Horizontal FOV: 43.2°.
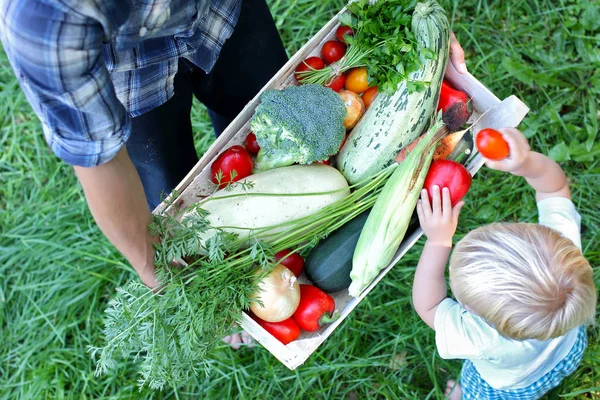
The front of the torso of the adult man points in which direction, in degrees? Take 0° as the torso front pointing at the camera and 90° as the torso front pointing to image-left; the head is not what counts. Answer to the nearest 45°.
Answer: approximately 315°

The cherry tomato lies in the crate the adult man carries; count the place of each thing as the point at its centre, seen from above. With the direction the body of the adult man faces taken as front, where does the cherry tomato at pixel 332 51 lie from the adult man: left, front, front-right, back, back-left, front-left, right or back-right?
left

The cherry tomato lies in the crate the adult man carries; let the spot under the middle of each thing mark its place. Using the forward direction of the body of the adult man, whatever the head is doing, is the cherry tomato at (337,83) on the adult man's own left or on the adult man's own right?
on the adult man's own left

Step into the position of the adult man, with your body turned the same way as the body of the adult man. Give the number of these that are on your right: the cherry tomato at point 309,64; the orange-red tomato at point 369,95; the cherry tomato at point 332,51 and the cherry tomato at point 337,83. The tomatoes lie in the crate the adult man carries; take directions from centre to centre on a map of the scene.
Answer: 0

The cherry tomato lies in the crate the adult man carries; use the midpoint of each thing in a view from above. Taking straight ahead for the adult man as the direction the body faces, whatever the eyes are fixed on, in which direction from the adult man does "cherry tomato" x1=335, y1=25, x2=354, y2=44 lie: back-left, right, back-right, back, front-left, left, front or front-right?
left

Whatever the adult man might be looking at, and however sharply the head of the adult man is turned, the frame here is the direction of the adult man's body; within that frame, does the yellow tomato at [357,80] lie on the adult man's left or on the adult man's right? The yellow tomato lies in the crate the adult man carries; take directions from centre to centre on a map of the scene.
on the adult man's left
